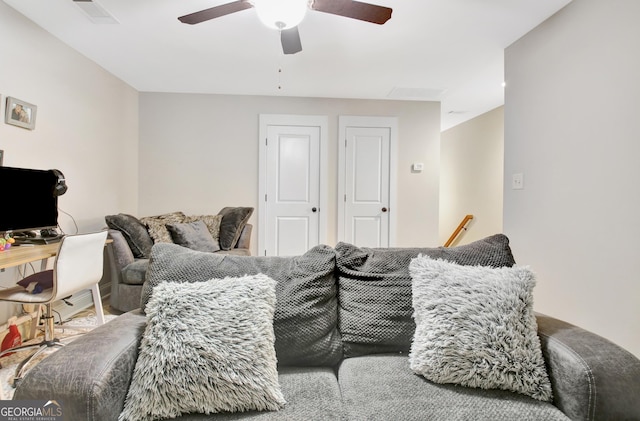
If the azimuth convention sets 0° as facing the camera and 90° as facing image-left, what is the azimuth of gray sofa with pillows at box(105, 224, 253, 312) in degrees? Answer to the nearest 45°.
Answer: approximately 0°

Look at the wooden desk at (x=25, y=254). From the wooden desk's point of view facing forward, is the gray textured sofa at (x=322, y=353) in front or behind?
in front

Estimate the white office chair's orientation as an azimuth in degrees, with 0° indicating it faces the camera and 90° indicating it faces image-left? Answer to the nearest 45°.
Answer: approximately 135°

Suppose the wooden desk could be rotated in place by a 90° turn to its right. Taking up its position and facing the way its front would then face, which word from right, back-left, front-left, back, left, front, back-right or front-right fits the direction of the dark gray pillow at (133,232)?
back

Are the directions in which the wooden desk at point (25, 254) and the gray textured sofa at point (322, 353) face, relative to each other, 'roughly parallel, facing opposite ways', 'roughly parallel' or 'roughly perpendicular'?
roughly perpendicular

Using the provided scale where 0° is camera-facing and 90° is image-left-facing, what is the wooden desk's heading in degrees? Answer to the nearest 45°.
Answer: approximately 315°

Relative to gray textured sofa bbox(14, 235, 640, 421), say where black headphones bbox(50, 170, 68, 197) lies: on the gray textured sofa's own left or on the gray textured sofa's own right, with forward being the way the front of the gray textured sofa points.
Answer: on the gray textured sofa's own right

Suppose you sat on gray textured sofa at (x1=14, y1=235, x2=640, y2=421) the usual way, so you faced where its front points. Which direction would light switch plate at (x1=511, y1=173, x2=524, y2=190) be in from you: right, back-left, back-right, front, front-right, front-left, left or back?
back-left

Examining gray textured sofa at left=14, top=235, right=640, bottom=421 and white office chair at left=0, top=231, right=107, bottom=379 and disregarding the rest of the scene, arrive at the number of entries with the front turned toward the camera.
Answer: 1

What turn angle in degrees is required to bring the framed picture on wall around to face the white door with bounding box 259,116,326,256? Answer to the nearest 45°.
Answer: approximately 45° to its left

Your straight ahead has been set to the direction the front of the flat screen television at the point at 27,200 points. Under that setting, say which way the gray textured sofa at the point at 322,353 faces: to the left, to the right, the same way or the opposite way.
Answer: to the right

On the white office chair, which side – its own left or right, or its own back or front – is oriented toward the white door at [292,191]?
right

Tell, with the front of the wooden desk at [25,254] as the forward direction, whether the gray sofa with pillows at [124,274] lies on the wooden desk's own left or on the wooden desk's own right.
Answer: on the wooden desk's own left
